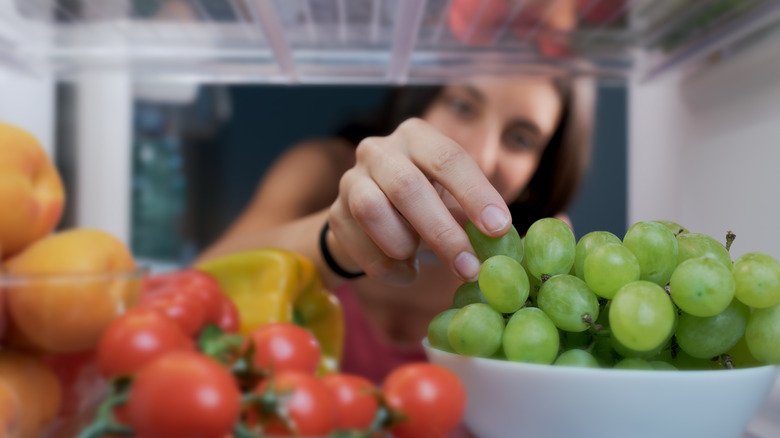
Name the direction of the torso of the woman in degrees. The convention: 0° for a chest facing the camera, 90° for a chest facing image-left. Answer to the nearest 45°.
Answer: approximately 0°
